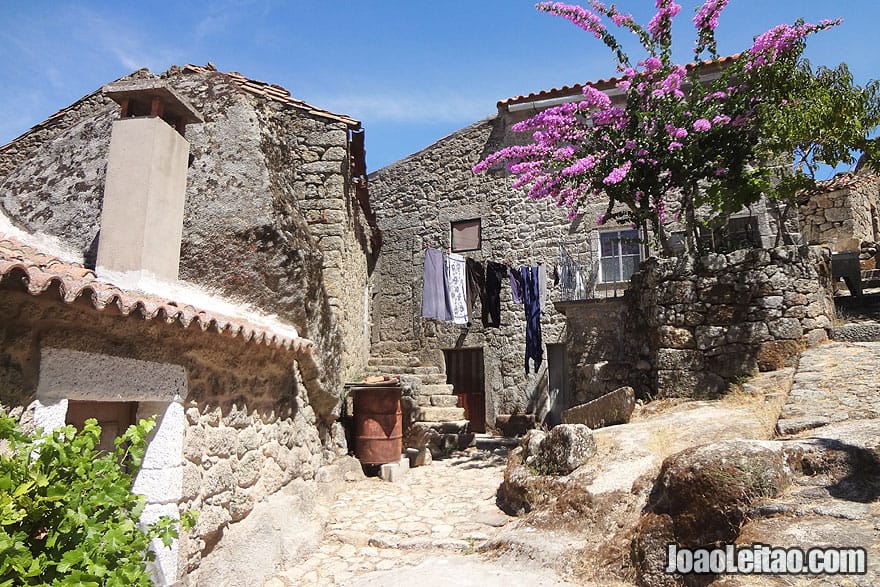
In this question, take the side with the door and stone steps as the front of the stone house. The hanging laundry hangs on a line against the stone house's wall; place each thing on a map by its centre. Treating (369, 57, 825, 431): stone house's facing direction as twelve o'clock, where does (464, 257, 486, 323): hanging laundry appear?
The hanging laundry is roughly at 12 o'clock from the stone house.

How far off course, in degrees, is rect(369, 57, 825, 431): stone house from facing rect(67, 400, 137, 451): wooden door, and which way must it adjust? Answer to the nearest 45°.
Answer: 0° — it already faces it

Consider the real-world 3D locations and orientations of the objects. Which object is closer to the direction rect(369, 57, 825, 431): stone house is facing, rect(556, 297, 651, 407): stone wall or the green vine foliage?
the green vine foliage

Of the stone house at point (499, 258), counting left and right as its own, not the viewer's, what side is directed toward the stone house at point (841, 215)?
left

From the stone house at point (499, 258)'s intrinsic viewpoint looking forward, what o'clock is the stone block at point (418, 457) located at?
The stone block is roughly at 12 o'clock from the stone house.

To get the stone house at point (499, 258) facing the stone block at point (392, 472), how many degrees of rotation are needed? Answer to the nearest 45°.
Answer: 0° — it already faces it

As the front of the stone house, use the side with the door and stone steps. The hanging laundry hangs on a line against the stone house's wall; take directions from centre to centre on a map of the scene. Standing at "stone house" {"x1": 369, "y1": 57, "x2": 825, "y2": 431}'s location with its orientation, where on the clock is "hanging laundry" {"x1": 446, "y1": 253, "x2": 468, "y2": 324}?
The hanging laundry is roughly at 2 o'clock from the stone house.

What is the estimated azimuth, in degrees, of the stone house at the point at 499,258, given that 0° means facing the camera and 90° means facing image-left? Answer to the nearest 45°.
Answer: approximately 0°

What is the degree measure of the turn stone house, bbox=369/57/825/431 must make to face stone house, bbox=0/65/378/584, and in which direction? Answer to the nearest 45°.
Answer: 0° — it already faces it

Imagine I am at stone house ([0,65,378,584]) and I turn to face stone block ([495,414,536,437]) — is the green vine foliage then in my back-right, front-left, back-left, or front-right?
back-right
